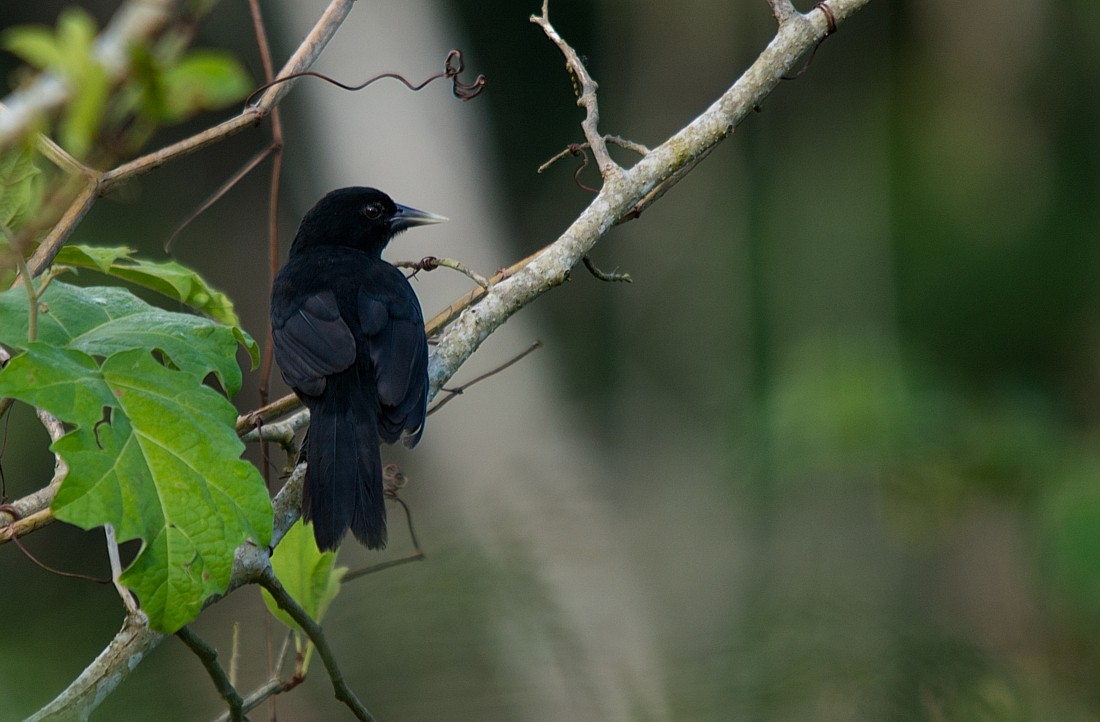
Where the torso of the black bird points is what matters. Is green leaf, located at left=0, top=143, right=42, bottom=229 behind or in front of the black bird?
behind

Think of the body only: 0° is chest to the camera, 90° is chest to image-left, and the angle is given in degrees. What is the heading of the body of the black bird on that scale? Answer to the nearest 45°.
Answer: approximately 180°

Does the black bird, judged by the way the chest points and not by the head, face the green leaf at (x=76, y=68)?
no

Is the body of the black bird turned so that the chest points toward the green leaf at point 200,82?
no

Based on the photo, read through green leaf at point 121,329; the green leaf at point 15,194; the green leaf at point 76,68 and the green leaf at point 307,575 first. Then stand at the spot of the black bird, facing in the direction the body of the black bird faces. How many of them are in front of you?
0

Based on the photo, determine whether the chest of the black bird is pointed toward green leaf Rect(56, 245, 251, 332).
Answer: no

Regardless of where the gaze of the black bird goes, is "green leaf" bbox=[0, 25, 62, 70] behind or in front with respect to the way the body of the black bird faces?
behind

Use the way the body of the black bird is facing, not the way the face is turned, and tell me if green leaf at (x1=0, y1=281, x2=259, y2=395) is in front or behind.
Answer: behind
